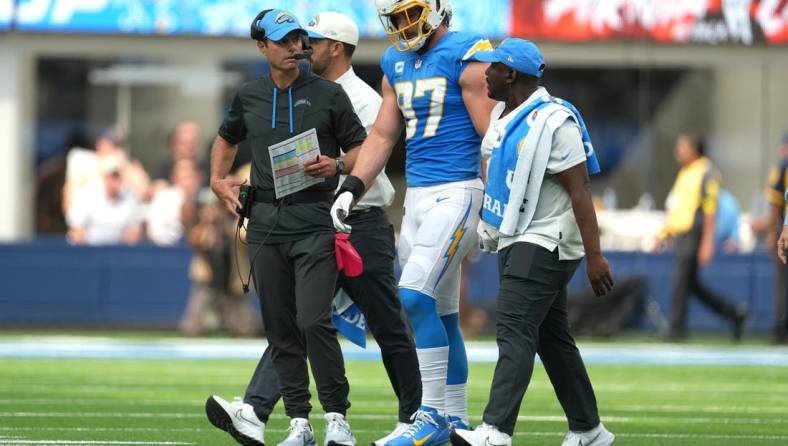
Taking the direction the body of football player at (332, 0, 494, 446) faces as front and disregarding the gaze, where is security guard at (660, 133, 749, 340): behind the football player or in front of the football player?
behind

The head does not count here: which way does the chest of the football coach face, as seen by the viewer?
toward the camera

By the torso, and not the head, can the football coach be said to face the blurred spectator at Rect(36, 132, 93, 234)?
no

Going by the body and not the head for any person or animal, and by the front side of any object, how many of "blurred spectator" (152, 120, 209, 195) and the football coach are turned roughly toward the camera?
2

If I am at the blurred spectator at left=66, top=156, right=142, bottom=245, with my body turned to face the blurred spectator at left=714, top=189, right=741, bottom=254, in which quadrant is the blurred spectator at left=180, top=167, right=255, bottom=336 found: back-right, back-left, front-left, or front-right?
front-right

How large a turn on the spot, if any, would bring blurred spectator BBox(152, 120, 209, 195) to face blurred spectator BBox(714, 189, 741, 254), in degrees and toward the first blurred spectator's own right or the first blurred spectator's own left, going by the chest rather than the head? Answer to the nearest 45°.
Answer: approximately 90° to the first blurred spectator's own left

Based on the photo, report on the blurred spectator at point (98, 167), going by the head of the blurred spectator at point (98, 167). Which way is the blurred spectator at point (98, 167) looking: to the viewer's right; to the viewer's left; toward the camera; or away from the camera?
toward the camera

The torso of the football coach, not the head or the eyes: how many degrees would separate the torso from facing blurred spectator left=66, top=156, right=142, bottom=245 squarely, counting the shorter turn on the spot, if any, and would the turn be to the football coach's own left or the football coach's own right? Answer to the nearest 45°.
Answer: approximately 180°

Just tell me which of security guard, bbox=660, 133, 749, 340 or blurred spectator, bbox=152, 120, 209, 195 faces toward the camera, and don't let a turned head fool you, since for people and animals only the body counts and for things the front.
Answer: the blurred spectator

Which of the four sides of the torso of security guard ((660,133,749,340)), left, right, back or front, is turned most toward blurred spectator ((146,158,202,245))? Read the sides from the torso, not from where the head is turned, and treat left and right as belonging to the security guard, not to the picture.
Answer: front

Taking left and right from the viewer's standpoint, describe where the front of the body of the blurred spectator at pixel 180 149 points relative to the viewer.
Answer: facing the viewer

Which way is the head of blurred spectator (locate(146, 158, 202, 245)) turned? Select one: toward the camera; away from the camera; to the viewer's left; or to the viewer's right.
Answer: toward the camera

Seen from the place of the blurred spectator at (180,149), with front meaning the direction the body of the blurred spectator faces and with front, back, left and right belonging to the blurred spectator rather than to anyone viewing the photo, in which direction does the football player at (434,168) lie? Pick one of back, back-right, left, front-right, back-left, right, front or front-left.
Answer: front

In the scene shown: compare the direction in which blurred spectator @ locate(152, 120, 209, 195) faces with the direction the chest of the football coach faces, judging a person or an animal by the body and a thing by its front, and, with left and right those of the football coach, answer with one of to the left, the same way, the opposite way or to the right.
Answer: the same way

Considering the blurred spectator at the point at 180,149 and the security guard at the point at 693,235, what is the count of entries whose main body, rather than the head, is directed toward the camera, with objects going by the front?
1

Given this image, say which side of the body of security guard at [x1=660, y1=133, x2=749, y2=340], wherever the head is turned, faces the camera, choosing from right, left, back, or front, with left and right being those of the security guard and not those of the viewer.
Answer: left

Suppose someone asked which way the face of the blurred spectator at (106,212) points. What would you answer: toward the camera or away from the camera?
toward the camera
